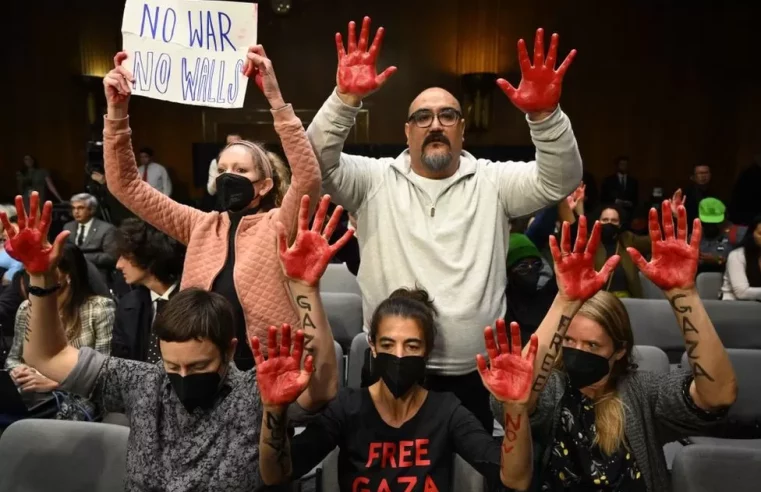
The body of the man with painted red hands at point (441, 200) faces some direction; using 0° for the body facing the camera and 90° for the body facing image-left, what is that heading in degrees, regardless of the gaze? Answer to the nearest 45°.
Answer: approximately 0°

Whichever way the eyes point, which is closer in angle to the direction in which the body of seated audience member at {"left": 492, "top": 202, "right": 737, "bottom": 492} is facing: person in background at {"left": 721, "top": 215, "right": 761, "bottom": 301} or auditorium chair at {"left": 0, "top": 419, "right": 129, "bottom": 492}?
the auditorium chair

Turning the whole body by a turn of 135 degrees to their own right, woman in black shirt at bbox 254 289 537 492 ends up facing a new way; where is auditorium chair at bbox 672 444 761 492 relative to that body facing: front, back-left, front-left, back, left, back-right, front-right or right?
back-right

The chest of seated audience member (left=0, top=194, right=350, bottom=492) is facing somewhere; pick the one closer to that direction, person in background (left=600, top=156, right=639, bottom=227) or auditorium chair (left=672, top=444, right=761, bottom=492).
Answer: the auditorium chair

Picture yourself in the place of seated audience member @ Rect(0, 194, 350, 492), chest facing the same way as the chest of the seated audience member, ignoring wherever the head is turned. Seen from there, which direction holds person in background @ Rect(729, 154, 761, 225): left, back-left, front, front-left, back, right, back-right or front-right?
back-left

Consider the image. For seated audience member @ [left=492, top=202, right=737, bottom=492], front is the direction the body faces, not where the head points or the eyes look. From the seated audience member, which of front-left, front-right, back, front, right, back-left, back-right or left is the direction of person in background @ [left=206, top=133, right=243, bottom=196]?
right

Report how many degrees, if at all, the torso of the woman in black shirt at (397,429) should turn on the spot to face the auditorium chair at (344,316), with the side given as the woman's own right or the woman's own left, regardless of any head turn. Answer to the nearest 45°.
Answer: approximately 180°

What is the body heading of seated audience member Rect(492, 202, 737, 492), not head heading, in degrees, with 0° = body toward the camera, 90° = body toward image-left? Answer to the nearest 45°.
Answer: approximately 45°

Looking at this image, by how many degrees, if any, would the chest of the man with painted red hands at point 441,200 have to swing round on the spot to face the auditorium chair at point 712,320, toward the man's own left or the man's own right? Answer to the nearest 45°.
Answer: approximately 135° to the man's own left

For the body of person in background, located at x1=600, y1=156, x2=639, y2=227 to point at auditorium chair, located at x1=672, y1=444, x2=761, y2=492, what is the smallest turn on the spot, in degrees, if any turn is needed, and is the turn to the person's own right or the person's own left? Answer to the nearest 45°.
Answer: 0° — they already face it
